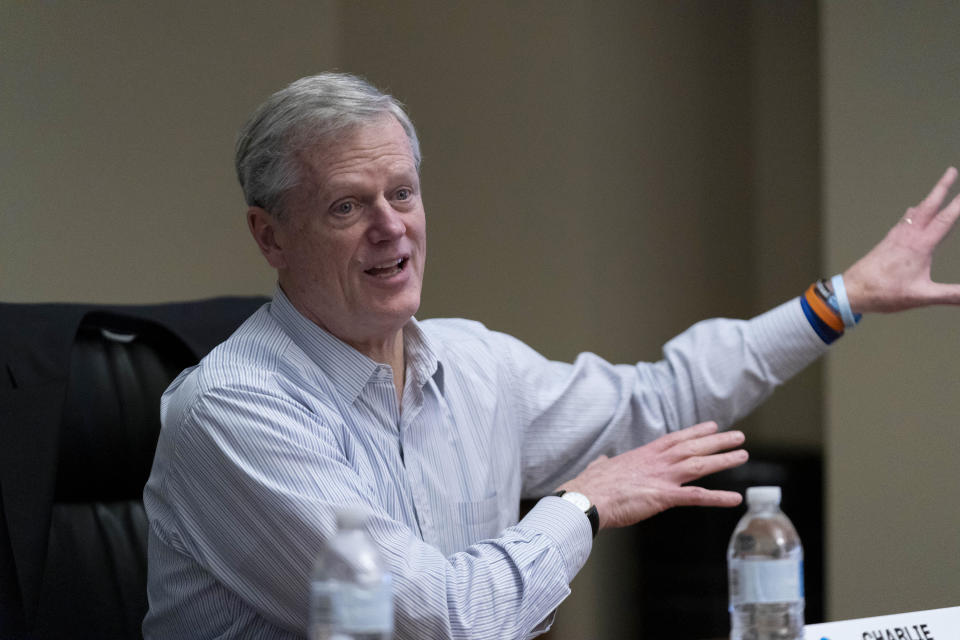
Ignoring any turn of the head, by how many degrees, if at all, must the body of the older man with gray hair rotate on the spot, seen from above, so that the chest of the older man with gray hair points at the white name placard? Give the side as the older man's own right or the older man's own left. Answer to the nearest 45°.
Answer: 0° — they already face it

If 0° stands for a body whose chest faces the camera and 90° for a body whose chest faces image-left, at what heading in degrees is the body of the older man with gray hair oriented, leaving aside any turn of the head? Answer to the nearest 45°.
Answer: approximately 315°

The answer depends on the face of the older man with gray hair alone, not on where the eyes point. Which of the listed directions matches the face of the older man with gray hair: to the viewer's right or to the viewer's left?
to the viewer's right

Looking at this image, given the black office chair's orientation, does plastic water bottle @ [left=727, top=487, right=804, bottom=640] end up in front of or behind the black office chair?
in front

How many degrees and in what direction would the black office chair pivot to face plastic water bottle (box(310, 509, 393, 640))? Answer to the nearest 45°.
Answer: approximately 45° to its right

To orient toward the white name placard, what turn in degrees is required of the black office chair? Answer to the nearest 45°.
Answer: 0° — it already faces it
